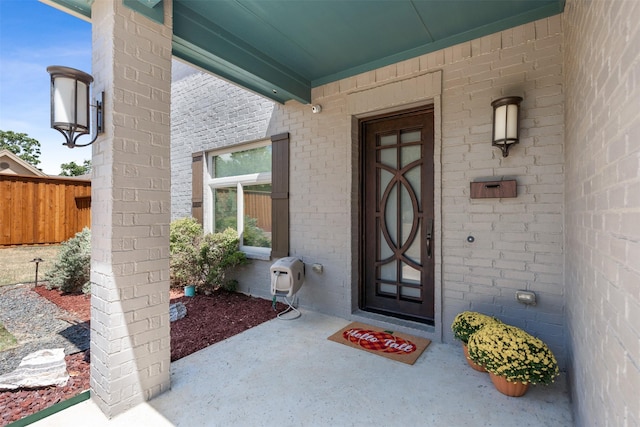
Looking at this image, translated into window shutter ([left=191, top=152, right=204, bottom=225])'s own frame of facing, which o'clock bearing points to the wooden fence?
The wooden fence is roughly at 3 o'clock from the window shutter.

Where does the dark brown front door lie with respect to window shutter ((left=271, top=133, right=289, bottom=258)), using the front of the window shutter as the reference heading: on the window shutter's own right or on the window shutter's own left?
on the window shutter's own left

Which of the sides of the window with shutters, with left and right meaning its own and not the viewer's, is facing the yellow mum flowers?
left

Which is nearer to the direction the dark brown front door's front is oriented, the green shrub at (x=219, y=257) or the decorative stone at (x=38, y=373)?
the decorative stone

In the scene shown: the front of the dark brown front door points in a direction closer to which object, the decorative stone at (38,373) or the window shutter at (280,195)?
the decorative stone

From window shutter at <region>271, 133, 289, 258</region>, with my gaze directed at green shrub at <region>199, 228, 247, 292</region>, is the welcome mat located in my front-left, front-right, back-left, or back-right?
back-left

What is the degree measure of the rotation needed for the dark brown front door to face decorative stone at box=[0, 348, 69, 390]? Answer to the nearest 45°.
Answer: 0° — it already faces it

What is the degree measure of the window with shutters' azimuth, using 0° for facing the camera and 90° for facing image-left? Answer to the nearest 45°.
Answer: approximately 45°

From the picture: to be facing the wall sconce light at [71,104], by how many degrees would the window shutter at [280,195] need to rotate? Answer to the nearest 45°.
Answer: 0° — it already faces it

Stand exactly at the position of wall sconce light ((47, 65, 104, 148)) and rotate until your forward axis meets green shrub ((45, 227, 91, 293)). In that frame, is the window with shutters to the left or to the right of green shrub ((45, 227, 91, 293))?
right

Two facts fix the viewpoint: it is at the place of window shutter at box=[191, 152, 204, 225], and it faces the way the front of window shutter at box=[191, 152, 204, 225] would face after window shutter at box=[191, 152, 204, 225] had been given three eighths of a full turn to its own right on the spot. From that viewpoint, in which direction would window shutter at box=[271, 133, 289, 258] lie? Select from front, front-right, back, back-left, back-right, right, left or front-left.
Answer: back-right

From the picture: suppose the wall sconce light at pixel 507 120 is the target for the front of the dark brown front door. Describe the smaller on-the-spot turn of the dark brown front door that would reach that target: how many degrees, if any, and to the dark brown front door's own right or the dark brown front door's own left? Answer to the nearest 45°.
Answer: approximately 90° to the dark brown front door's own left

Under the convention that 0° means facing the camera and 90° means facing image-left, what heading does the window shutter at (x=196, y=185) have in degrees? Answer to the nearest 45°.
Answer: approximately 45°
